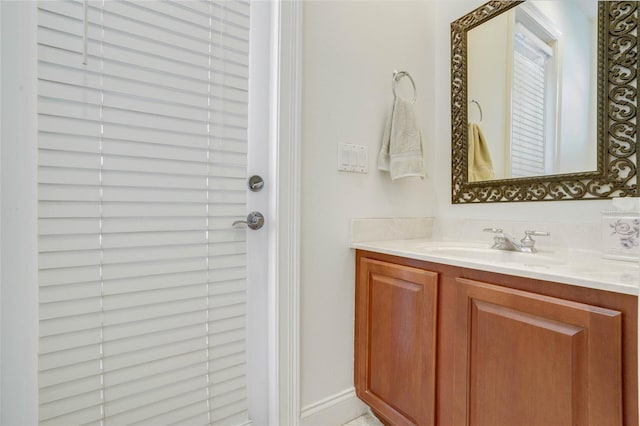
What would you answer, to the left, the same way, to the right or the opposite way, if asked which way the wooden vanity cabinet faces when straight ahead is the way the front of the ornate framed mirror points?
the same way

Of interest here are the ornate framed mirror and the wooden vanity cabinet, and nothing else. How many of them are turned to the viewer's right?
0

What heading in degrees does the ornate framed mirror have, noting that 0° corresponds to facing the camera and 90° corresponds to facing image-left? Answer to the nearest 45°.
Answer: approximately 45°

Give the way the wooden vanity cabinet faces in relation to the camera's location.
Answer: facing the viewer and to the left of the viewer

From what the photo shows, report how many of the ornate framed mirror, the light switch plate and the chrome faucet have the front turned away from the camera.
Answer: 0

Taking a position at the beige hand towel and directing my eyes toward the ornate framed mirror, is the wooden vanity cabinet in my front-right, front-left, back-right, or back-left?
front-right

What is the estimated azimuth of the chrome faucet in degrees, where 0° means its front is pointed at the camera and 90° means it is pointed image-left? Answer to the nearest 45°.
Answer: approximately 45°

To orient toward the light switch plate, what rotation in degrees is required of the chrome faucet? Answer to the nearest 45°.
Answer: approximately 45° to its right
